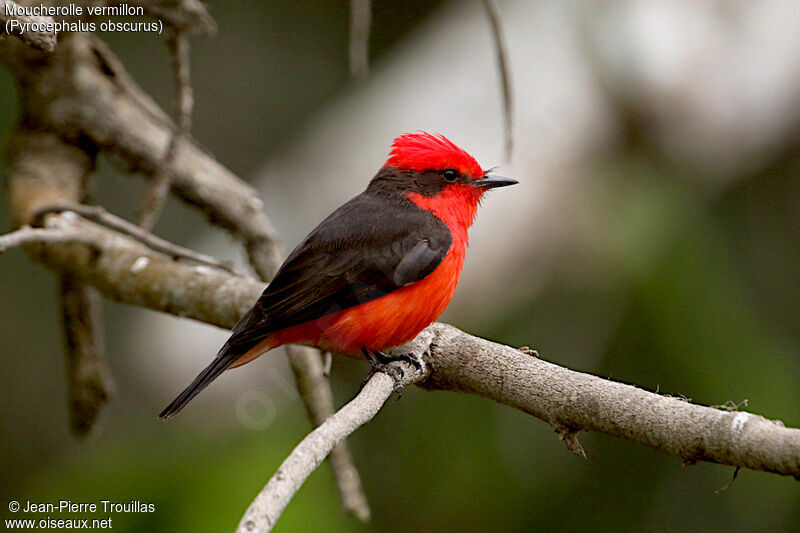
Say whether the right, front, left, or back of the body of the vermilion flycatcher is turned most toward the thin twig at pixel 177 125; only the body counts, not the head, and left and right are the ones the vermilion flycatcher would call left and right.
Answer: back

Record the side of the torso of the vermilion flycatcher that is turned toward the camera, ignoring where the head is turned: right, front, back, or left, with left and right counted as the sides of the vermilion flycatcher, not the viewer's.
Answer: right

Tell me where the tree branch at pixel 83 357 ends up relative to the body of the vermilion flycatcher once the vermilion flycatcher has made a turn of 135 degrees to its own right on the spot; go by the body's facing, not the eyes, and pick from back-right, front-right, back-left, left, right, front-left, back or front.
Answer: right
